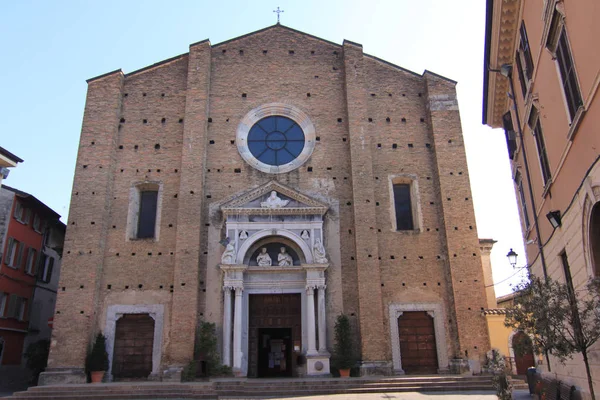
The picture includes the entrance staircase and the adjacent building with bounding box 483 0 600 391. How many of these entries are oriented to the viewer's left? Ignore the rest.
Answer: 1

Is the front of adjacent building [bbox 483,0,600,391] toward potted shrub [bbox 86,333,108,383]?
yes

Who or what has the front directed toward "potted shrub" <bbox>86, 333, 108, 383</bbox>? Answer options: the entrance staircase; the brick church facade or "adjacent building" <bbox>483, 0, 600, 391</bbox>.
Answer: the adjacent building

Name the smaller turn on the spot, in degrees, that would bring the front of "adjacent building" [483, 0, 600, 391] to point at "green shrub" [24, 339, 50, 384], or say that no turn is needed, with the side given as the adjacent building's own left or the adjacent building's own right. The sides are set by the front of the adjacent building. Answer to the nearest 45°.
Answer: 0° — it already faces it

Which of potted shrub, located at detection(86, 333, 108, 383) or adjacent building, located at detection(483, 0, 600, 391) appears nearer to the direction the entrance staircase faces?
the adjacent building

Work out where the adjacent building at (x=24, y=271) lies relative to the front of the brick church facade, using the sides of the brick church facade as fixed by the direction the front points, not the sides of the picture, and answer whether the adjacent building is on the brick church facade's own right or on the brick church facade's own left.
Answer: on the brick church facade's own right

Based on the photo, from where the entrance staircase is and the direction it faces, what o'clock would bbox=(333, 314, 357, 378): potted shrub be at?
The potted shrub is roughly at 8 o'clock from the entrance staircase.

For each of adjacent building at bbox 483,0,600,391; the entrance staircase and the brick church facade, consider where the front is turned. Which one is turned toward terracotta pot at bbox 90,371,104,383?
the adjacent building

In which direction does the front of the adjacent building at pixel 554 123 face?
to the viewer's left

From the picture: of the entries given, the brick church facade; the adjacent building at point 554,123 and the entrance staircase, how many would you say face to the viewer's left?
1

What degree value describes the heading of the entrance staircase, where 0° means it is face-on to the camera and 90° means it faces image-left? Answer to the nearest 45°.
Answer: approximately 0°

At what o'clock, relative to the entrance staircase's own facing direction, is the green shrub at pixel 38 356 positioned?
The green shrub is roughly at 4 o'clock from the entrance staircase.
